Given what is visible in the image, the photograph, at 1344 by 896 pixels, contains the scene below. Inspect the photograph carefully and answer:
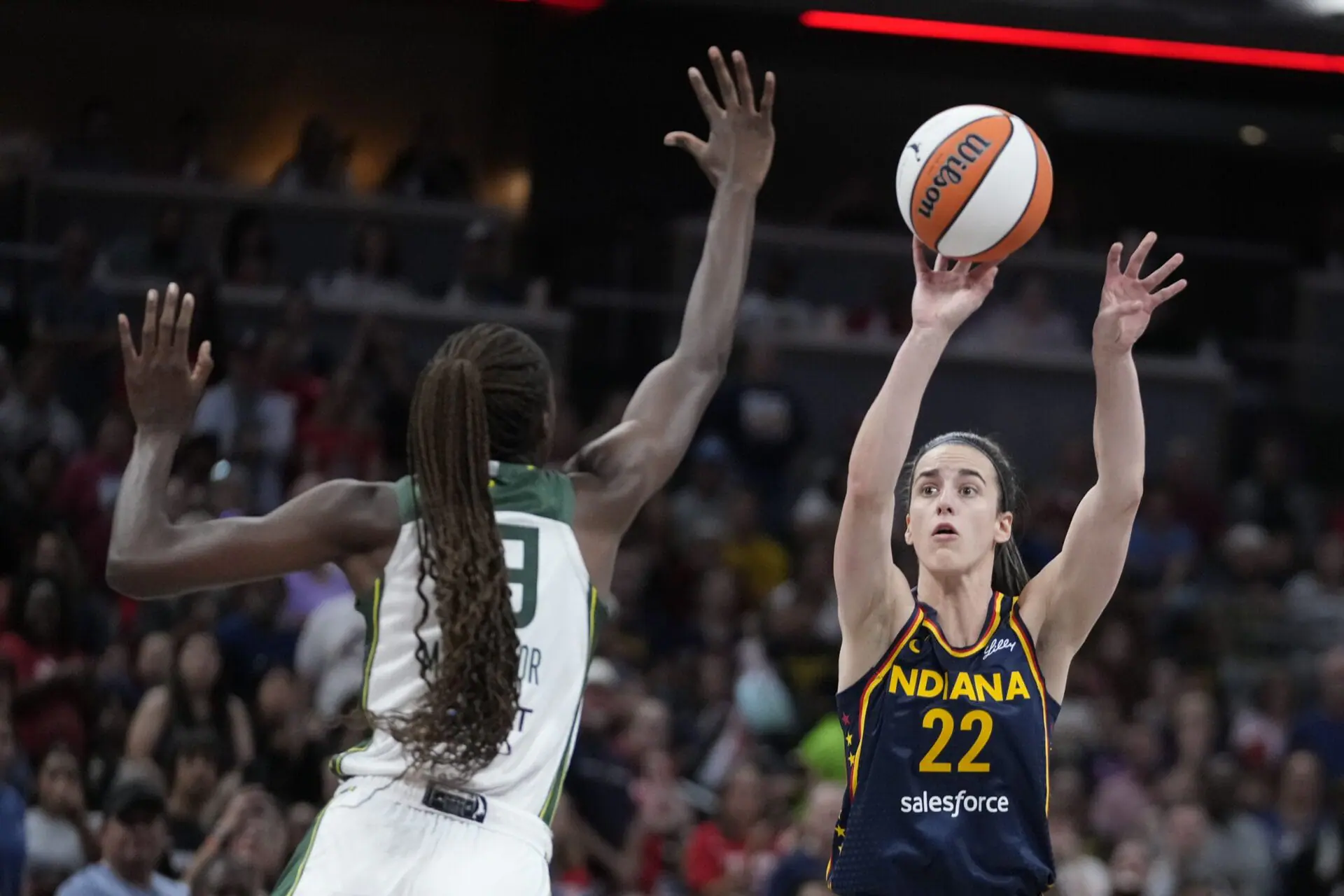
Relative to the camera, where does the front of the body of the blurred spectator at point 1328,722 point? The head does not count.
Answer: toward the camera

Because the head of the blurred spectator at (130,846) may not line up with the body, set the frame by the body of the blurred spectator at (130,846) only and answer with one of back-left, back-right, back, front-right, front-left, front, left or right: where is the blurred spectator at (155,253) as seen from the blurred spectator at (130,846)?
back

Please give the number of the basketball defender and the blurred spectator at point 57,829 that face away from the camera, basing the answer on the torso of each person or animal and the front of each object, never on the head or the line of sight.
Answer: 1

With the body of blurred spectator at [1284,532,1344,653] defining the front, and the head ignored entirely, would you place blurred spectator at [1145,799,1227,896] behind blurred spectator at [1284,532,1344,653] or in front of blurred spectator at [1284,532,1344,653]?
in front

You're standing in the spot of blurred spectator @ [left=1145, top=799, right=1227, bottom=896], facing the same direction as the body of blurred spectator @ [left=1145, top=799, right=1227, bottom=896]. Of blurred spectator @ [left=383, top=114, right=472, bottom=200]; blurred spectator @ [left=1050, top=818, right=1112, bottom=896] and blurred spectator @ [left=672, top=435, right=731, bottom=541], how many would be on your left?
0

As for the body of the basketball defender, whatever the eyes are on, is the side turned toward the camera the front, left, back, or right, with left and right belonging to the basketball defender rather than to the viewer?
back

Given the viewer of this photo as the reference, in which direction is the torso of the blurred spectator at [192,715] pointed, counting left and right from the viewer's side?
facing the viewer

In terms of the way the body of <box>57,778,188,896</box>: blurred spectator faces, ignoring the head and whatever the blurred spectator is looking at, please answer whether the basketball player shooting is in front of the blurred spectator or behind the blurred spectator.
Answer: in front

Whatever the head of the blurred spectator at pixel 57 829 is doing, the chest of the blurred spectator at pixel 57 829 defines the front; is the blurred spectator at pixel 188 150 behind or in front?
behind

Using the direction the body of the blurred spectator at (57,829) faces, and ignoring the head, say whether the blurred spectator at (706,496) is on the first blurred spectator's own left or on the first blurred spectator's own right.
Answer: on the first blurred spectator's own left

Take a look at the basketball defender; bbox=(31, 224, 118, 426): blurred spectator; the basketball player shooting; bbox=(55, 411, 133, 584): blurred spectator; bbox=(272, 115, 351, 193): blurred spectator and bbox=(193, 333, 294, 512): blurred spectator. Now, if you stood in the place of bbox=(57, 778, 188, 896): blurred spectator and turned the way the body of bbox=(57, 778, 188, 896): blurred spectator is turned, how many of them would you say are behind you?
4

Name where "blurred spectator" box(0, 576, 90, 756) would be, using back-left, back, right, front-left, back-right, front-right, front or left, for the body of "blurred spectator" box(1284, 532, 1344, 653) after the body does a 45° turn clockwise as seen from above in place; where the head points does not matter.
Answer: front

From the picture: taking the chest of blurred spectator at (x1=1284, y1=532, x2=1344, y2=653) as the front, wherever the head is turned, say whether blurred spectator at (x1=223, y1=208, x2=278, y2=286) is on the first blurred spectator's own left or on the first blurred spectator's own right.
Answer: on the first blurred spectator's own right

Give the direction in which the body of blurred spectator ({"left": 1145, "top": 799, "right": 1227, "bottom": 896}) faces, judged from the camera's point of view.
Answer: toward the camera

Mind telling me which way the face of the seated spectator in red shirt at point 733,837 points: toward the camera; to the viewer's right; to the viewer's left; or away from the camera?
toward the camera

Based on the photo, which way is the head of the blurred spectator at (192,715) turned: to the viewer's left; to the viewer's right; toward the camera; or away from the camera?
toward the camera

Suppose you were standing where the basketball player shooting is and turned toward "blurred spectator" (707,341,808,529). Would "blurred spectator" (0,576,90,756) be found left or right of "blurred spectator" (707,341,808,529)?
left

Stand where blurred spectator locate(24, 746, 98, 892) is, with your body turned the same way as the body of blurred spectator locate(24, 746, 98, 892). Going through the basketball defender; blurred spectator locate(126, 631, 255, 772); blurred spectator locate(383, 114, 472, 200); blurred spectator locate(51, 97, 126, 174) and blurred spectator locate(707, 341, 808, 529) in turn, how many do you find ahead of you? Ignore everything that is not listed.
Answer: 1

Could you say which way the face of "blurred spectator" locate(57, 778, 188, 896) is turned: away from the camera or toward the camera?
toward the camera
